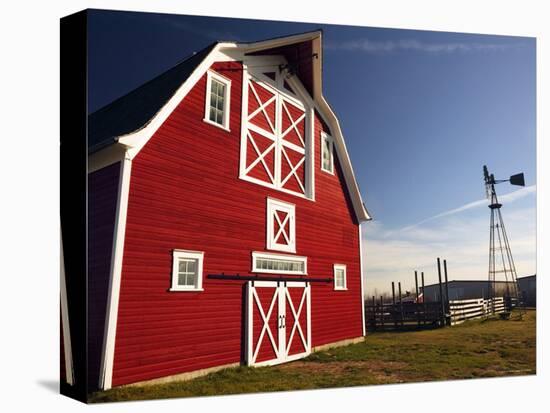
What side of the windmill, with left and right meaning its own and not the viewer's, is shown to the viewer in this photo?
left
